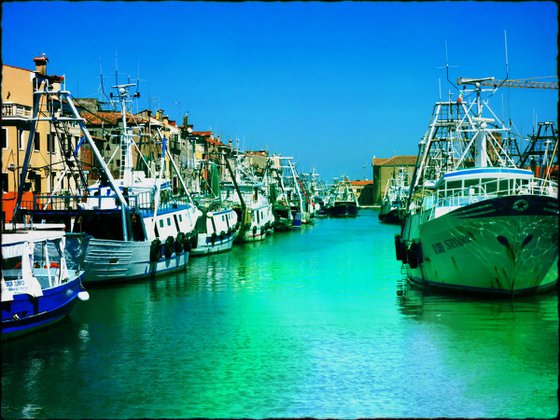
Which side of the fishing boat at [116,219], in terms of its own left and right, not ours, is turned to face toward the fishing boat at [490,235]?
right

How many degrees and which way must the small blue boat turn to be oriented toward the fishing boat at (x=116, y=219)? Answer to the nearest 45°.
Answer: approximately 45° to its left

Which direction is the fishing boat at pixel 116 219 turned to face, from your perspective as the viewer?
facing away from the viewer and to the right of the viewer

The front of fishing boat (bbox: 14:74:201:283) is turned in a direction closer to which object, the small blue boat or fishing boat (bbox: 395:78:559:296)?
the fishing boat

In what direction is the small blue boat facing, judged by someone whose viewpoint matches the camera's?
facing away from the viewer and to the right of the viewer
